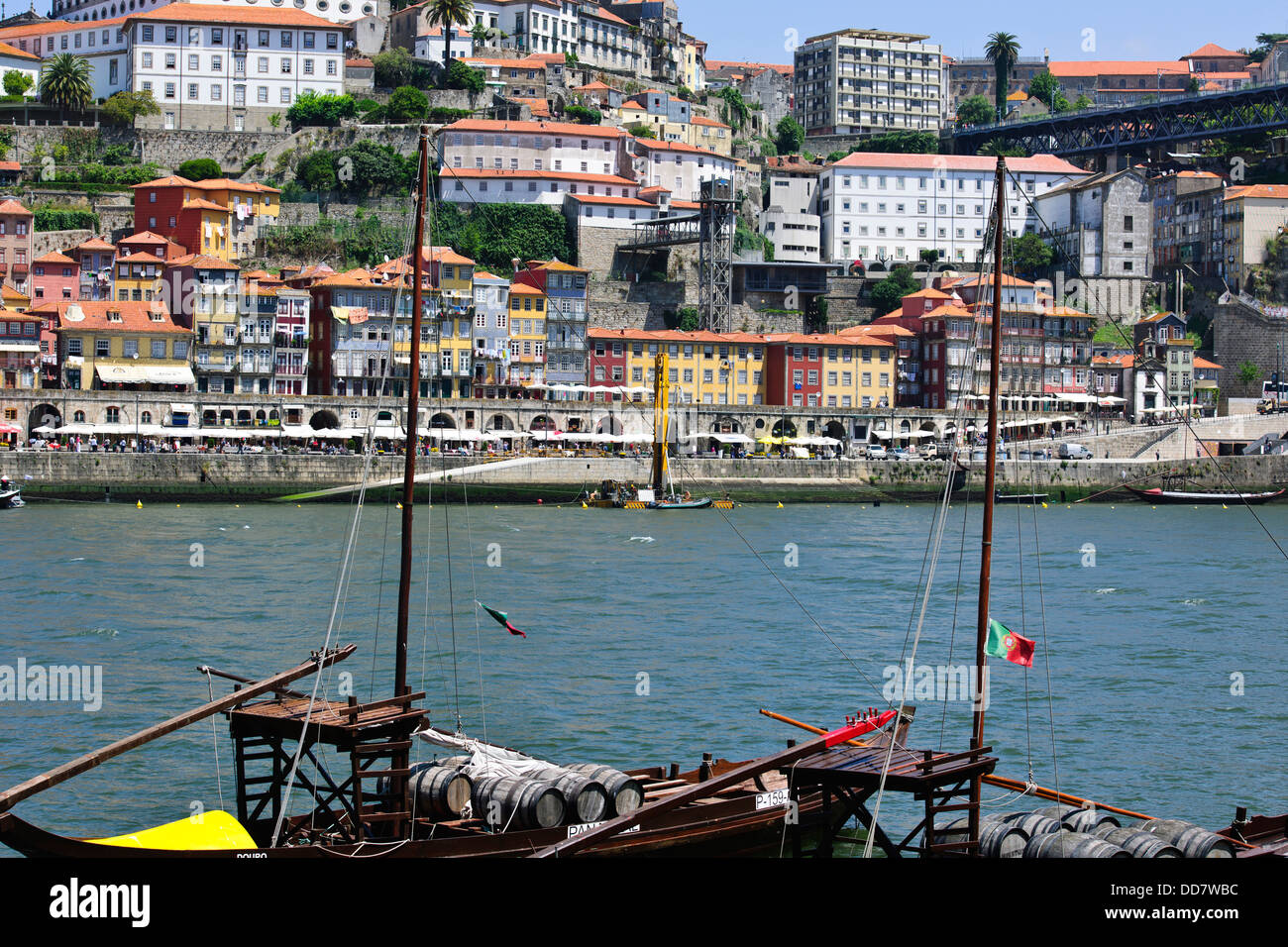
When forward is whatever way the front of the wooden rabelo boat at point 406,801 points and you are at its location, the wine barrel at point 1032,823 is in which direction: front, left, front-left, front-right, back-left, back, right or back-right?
front

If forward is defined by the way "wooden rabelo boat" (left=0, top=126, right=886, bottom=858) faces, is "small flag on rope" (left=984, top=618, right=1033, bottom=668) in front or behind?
in front

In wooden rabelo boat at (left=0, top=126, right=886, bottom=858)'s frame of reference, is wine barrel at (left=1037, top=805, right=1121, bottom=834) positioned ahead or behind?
ahead

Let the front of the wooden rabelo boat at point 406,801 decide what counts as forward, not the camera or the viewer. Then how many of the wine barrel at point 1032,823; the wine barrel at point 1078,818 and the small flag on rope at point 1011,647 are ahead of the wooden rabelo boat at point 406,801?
3

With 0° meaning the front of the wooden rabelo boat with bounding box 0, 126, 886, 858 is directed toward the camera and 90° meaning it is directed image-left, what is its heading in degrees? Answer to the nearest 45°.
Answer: approximately 270°

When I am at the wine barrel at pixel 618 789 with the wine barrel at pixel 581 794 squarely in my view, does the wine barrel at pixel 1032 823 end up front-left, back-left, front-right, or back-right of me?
back-left
